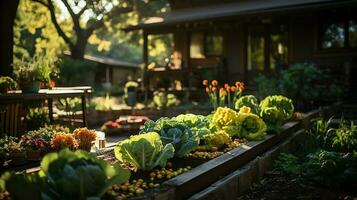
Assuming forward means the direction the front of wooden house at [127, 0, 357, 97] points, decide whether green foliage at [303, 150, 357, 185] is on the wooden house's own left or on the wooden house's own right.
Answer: on the wooden house's own left

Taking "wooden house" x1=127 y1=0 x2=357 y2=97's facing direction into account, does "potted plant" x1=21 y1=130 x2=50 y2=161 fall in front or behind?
in front

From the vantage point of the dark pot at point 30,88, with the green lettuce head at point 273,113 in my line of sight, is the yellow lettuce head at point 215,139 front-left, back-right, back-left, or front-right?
front-right

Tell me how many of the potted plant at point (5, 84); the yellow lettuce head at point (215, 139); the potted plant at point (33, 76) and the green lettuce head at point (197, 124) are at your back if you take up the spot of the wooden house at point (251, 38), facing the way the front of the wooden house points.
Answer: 0

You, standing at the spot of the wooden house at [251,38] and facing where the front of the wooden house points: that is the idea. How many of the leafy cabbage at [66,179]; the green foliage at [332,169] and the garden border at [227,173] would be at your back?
0

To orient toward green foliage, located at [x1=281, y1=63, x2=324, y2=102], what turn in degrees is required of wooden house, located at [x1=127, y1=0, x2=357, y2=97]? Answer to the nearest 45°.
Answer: approximately 45° to its left

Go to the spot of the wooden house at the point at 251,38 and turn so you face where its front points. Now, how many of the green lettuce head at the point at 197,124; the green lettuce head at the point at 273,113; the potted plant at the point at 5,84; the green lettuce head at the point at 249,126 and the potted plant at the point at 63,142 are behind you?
0

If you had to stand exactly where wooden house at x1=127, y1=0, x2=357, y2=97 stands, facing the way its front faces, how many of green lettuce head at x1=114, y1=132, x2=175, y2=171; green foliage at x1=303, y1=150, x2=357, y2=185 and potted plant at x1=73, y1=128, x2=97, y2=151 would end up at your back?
0

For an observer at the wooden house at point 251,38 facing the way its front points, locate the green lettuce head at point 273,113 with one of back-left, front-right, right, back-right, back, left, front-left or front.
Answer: front-left

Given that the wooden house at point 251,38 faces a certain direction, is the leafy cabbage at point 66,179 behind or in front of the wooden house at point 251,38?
in front

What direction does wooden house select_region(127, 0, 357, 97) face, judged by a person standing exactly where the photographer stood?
facing the viewer and to the left of the viewer

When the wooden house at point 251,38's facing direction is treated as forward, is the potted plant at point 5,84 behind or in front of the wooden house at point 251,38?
in front

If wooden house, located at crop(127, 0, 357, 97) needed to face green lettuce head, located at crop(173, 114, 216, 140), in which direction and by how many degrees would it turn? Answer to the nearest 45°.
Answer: approximately 45° to its left

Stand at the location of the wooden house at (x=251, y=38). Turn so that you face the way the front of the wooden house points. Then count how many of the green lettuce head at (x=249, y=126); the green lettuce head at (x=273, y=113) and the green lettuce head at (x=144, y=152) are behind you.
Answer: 0

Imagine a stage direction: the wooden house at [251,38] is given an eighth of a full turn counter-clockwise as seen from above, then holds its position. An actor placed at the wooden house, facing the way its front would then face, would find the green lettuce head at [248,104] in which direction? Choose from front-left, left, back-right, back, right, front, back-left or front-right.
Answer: front
